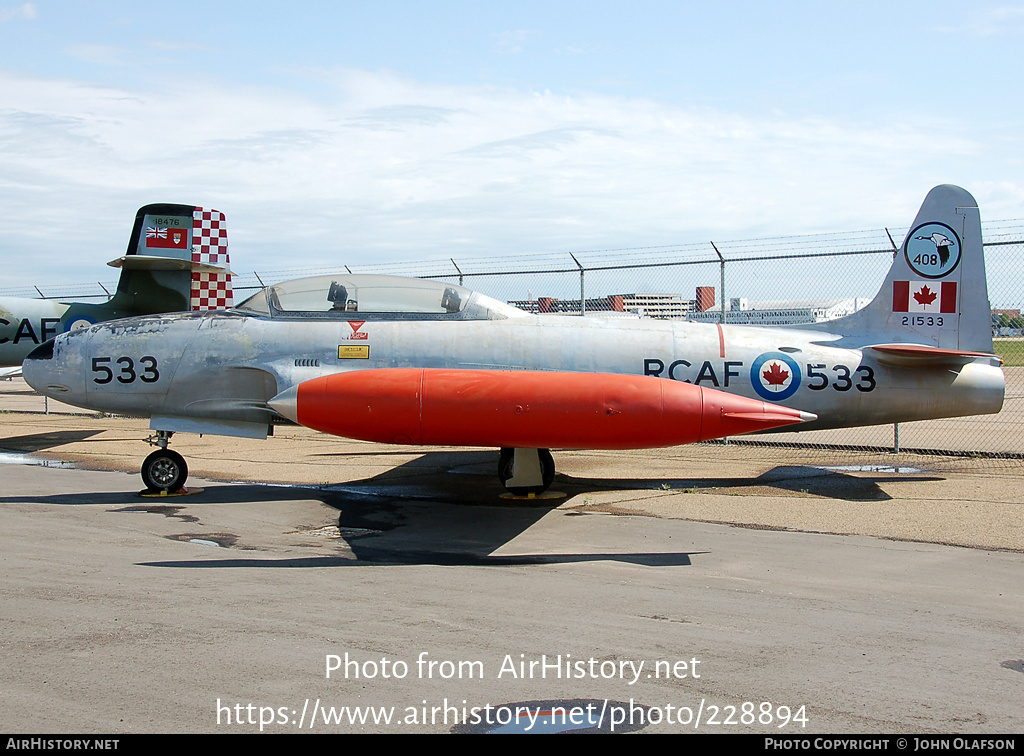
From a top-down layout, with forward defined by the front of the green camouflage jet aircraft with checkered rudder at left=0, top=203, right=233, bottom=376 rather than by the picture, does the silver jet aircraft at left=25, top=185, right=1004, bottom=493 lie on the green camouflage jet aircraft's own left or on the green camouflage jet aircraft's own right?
on the green camouflage jet aircraft's own left

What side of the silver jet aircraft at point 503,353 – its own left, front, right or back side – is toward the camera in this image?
left

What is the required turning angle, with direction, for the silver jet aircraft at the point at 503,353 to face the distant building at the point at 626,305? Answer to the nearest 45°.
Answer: approximately 90° to its right

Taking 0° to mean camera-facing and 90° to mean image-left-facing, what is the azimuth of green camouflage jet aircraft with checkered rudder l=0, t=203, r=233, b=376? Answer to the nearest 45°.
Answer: approximately 90°

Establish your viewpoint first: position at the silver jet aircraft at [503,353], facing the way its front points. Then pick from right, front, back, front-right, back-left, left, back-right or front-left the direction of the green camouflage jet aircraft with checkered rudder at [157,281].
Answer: front-right

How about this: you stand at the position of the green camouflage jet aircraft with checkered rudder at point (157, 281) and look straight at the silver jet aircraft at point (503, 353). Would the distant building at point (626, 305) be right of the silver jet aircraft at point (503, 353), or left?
left

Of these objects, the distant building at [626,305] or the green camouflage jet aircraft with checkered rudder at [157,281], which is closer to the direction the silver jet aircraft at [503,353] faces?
the green camouflage jet aircraft with checkered rudder

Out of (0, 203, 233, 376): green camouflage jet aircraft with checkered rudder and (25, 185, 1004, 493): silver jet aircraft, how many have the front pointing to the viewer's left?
2

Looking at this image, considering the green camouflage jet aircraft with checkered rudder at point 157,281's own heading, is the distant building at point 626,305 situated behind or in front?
behind
